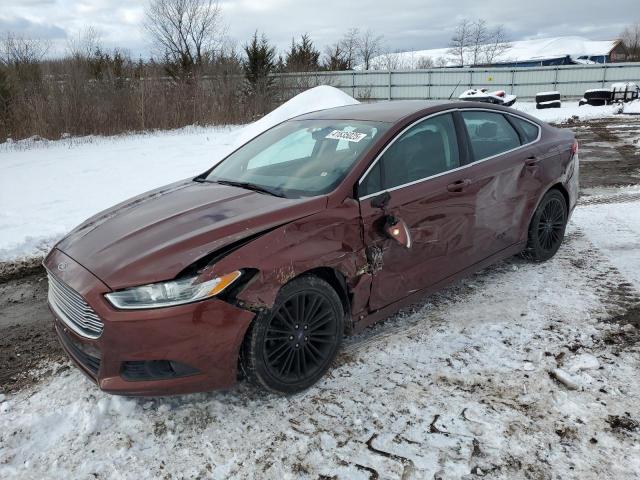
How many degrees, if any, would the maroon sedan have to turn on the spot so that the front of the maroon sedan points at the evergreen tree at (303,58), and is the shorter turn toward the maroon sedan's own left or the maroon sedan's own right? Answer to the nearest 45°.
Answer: approximately 135° to the maroon sedan's own right

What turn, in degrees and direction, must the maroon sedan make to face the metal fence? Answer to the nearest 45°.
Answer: approximately 135° to its right

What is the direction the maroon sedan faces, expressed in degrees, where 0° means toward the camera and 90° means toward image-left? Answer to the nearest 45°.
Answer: approximately 45°

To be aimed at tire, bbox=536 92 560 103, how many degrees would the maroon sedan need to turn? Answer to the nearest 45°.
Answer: approximately 180°

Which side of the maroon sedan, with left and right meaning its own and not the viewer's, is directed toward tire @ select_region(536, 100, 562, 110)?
back

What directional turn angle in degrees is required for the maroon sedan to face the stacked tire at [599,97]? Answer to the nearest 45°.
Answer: approximately 180°
